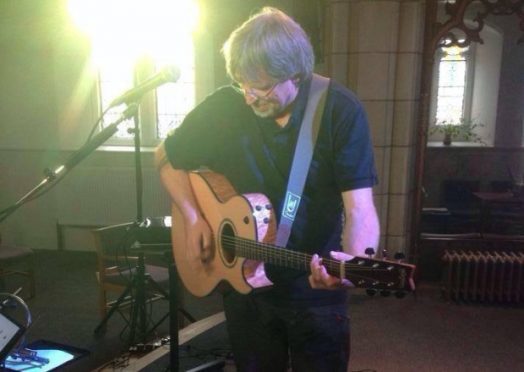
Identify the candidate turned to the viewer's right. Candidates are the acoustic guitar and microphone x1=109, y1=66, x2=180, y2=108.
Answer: the microphone

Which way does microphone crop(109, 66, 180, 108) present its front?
to the viewer's right

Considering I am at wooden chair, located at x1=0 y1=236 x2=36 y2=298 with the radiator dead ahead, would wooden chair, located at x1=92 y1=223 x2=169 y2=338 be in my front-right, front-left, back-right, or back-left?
front-right

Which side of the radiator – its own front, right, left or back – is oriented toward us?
front

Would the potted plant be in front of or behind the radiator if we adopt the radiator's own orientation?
behind

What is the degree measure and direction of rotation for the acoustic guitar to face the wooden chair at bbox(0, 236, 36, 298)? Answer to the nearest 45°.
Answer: approximately 90° to its right

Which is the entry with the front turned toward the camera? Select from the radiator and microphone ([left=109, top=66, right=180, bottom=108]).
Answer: the radiator

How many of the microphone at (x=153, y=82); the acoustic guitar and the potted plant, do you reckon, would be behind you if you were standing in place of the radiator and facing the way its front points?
1
